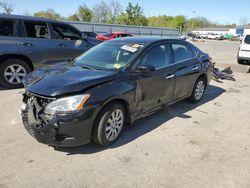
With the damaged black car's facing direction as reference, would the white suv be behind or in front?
behind

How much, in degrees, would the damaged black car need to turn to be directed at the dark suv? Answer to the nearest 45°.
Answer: approximately 90° to its right

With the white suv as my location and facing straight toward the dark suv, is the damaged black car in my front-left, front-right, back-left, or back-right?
front-left

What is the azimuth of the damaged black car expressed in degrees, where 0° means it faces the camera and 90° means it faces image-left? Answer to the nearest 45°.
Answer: approximately 45°
